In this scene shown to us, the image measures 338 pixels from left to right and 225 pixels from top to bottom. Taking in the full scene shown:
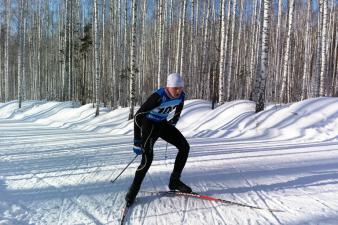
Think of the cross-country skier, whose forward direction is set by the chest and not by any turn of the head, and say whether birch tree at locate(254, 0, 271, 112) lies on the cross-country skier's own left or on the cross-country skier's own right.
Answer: on the cross-country skier's own left

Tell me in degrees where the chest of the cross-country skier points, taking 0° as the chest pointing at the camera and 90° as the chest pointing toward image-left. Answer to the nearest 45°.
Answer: approximately 315°
